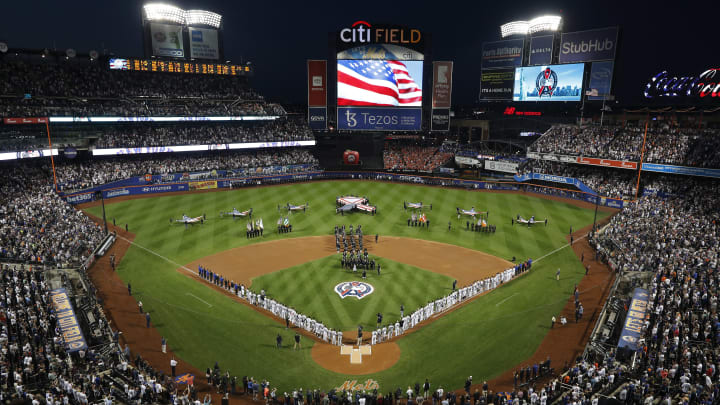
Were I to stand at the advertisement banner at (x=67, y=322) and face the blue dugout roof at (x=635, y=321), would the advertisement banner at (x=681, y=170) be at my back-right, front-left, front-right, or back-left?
front-left

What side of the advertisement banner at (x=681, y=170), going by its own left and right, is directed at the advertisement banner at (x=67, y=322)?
front

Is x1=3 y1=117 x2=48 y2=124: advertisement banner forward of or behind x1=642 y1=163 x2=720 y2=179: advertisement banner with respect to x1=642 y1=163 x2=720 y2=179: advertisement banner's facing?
forward

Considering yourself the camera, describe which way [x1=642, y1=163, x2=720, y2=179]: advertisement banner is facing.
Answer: facing the viewer and to the left of the viewer

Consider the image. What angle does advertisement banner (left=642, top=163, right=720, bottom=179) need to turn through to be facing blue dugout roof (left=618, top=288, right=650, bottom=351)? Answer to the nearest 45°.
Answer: approximately 45° to its left

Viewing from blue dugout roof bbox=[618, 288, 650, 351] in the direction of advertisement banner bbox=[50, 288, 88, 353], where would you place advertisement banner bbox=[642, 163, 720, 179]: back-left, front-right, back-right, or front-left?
back-right
